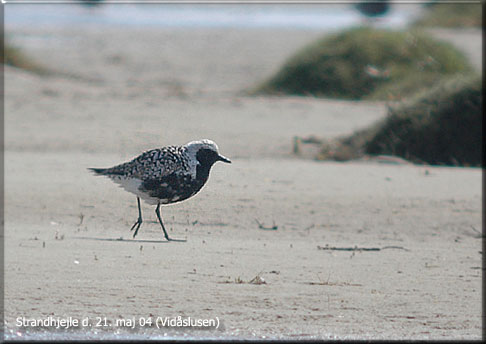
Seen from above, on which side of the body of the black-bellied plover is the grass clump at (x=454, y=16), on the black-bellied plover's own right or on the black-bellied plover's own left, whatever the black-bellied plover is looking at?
on the black-bellied plover's own left

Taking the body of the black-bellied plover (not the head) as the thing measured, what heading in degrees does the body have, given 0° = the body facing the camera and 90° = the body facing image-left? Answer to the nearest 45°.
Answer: approximately 270°

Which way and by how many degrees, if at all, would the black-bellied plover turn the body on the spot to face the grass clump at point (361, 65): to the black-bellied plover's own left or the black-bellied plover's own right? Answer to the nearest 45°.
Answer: approximately 90° to the black-bellied plover's own left

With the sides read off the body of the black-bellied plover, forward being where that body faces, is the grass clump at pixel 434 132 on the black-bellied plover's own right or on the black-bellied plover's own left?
on the black-bellied plover's own left
